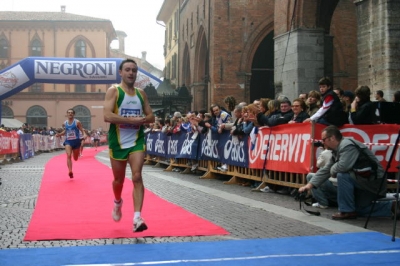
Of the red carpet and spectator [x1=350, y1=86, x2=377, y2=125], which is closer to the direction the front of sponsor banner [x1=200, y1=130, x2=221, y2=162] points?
the red carpet

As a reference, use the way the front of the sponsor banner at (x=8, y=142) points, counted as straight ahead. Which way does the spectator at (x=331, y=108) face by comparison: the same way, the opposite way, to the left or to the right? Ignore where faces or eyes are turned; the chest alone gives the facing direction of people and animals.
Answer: the opposite way

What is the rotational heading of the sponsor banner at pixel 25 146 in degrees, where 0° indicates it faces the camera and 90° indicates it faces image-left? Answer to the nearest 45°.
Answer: approximately 315°

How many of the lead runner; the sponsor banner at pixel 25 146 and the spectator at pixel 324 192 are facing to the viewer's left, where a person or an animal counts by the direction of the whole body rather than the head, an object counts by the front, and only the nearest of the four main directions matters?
1

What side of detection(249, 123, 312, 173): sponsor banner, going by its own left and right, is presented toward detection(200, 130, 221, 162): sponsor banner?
right

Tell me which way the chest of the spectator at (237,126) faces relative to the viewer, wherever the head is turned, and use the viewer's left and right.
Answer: facing to the left of the viewer

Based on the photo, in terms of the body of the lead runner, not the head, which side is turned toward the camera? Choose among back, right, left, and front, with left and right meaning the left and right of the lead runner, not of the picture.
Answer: front

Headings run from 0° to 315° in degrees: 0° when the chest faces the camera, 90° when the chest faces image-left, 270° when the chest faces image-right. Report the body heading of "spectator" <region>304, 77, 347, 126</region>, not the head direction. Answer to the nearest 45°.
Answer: approximately 90°

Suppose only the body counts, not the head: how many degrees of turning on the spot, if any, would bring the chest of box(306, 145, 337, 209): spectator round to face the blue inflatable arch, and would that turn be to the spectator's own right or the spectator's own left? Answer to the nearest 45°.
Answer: approximately 45° to the spectator's own right

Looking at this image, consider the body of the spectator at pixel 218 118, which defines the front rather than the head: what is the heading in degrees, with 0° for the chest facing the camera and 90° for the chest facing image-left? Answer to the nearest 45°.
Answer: approximately 45°

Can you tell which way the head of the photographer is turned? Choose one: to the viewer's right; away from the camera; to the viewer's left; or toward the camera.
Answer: to the viewer's left

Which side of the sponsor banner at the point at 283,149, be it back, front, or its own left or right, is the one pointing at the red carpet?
front

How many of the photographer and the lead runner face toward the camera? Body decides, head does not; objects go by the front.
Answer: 1

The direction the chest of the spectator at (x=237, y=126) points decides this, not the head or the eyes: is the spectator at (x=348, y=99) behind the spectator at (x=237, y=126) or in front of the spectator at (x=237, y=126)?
behind
